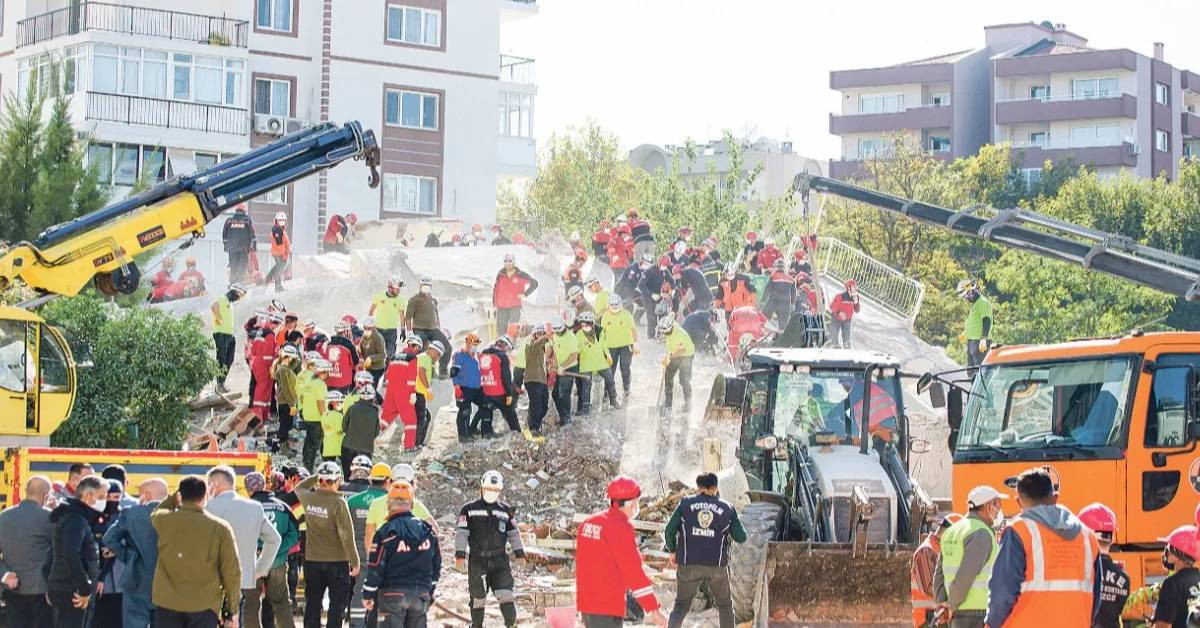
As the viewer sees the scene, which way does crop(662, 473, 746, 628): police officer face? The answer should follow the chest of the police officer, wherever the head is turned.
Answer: away from the camera

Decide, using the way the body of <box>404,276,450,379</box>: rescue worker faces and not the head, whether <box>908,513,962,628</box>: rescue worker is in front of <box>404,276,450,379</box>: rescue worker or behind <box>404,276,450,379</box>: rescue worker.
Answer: in front

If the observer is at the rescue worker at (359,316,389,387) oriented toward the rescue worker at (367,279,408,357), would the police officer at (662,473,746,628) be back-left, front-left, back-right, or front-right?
back-right

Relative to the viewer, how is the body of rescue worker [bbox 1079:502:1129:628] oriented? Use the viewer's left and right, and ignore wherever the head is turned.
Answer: facing away from the viewer

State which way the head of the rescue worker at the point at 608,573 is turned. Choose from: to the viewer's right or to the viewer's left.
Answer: to the viewer's right

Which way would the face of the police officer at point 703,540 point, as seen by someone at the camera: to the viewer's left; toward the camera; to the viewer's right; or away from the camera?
away from the camera

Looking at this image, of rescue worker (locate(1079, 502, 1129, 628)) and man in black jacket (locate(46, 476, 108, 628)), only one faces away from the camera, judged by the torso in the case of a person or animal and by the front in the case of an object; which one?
the rescue worker

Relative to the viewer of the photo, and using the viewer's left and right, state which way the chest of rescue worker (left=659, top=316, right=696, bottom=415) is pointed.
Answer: facing the viewer and to the left of the viewer
